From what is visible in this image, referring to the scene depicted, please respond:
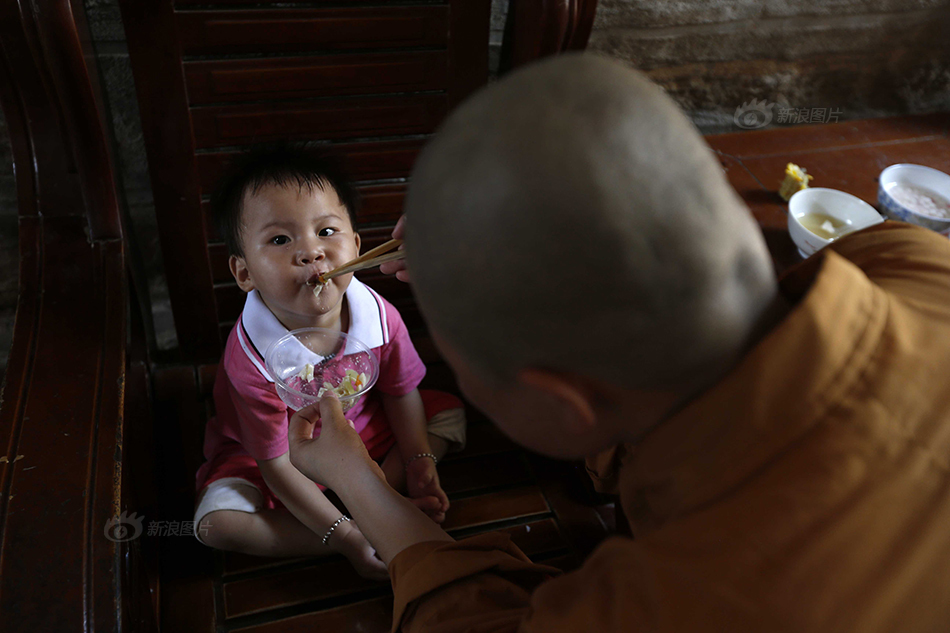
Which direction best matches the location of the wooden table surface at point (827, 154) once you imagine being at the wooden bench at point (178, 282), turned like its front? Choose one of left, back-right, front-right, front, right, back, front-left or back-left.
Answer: left

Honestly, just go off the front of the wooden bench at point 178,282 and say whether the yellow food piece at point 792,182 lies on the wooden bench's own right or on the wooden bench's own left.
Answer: on the wooden bench's own left

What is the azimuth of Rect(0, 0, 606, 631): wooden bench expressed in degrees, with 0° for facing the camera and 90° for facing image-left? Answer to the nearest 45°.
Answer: approximately 0°

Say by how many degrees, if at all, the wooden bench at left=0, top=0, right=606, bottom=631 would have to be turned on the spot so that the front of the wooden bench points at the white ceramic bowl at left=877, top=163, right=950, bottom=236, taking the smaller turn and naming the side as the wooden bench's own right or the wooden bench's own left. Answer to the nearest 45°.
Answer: approximately 90° to the wooden bench's own left

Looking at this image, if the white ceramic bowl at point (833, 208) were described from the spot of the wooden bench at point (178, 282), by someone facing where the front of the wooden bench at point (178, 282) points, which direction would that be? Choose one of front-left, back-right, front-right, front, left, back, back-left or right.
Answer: left

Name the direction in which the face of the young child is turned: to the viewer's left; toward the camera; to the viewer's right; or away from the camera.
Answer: toward the camera

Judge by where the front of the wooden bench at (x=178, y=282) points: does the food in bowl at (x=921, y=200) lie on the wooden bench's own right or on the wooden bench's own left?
on the wooden bench's own left

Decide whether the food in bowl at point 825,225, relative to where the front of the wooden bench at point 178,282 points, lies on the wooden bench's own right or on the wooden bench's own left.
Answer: on the wooden bench's own left

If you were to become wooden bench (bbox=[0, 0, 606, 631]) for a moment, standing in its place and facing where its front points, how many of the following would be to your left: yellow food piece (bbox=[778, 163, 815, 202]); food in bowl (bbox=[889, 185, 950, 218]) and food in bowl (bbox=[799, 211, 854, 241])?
3

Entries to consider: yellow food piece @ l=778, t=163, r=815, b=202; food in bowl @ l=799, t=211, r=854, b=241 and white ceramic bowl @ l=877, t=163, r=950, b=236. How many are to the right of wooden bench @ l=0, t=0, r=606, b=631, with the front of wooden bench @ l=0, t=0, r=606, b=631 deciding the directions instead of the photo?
0
